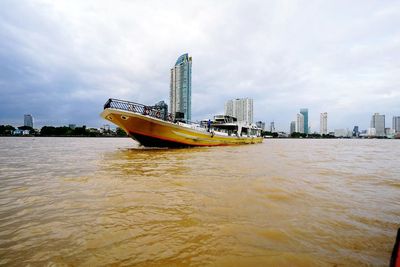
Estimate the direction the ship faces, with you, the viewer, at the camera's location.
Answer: facing the viewer and to the left of the viewer

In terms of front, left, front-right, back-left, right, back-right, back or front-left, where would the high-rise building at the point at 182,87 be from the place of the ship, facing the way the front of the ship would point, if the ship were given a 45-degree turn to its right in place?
right
